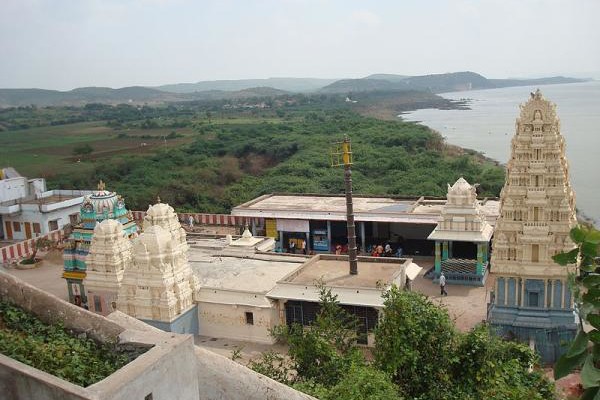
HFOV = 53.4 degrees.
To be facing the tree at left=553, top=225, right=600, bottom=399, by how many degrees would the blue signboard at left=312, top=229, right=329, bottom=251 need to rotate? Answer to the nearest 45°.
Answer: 0° — it already faces it

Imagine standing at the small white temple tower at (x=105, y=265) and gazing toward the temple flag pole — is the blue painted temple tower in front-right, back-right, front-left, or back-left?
back-left

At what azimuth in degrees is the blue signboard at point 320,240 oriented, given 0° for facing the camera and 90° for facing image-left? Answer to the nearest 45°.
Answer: approximately 0°

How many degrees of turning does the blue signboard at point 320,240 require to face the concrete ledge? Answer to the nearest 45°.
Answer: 0° — it already faces it

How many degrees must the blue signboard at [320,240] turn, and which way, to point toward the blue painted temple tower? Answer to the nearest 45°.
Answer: approximately 45° to its right

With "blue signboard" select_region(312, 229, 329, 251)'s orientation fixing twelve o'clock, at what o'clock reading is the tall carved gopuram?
The tall carved gopuram is roughly at 11 o'clock from the blue signboard.

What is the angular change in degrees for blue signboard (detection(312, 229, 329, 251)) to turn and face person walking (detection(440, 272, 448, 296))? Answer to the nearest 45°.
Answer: approximately 45° to its left

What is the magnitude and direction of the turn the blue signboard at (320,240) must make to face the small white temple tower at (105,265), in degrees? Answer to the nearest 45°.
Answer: approximately 45° to its right

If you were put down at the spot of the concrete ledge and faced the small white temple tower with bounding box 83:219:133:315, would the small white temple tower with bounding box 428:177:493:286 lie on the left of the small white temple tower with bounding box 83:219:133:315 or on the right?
right

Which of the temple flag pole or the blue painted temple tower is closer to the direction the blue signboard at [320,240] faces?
the temple flag pole
